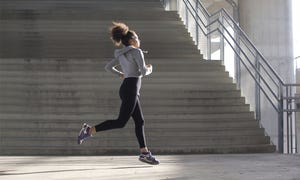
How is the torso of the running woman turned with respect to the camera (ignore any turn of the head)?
to the viewer's right

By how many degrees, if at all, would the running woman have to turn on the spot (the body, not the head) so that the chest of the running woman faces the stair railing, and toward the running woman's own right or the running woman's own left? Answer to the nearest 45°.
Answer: approximately 45° to the running woman's own left

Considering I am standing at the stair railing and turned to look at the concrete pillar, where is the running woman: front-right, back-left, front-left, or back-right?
back-left

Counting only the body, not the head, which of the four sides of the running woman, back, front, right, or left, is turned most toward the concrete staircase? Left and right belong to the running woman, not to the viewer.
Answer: left
